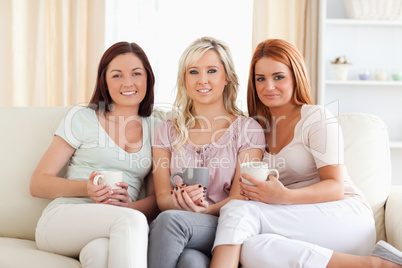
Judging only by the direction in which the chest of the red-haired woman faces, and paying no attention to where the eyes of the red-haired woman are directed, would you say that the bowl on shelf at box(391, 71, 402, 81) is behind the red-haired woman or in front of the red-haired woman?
behind

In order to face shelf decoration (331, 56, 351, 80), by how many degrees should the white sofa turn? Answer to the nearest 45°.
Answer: approximately 135° to its left

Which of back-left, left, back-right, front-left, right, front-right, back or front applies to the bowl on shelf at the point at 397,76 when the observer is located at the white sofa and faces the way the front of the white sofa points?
back-left

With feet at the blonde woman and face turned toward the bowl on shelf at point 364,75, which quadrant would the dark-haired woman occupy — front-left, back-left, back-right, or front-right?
back-left

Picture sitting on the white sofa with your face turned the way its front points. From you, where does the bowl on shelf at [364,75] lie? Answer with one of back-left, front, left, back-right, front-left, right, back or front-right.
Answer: back-left

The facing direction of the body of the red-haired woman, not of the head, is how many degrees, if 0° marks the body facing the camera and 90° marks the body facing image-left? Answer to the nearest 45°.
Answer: approximately 45°

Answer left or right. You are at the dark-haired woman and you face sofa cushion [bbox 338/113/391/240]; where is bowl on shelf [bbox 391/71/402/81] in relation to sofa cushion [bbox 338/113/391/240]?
left

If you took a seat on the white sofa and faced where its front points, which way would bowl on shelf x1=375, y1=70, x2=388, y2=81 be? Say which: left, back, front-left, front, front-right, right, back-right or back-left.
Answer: back-left

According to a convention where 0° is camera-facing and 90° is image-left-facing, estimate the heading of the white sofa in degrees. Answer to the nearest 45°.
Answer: approximately 0°
